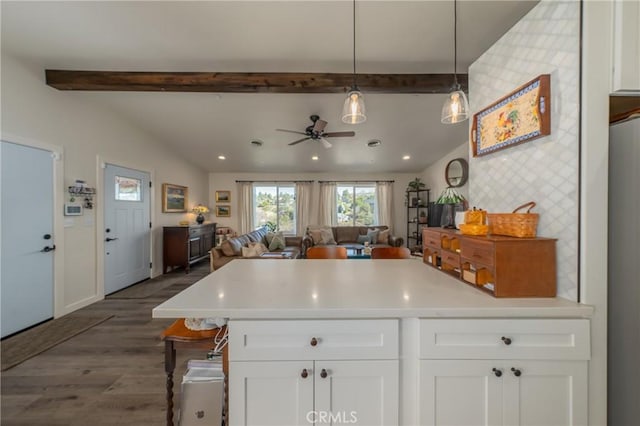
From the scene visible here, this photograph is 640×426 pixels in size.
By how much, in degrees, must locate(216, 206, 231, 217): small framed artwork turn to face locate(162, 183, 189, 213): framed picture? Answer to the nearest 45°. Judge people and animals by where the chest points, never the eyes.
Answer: approximately 45° to its right

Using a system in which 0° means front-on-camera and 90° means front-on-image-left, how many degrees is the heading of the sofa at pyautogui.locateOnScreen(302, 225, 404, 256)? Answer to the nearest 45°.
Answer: approximately 0°

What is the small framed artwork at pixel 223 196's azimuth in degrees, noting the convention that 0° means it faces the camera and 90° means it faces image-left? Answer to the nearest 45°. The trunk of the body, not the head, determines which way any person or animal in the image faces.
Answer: approximately 0°

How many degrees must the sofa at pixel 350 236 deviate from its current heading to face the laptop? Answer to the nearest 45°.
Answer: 0° — it already faces it

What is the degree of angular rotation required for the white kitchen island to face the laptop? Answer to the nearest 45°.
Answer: approximately 90° to its right

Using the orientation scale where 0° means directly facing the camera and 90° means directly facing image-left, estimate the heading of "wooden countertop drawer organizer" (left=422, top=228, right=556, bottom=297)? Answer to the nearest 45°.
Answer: approximately 90°

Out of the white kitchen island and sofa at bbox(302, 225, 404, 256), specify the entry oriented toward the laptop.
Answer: the sofa

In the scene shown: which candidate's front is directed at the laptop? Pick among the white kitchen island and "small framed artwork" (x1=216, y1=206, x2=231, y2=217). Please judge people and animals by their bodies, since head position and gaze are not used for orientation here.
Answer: the small framed artwork
